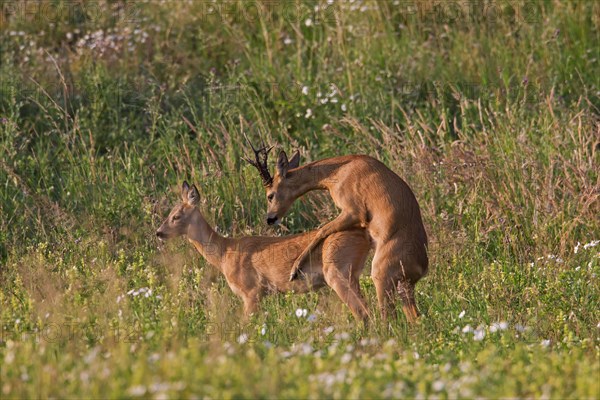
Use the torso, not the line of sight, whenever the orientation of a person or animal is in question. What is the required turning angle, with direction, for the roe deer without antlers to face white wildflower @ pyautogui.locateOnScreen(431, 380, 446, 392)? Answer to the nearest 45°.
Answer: approximately 90° to its left

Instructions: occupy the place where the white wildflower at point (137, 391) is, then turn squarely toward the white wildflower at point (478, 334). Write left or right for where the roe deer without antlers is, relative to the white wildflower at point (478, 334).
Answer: left

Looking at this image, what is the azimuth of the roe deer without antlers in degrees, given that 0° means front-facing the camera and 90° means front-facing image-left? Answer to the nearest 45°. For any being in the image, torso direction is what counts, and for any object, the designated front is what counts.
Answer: approximately 90°

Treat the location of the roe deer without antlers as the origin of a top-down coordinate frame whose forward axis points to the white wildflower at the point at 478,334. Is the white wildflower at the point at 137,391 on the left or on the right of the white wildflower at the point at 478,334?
right

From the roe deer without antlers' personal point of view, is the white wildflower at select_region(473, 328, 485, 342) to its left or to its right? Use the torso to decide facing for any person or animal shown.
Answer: on its left

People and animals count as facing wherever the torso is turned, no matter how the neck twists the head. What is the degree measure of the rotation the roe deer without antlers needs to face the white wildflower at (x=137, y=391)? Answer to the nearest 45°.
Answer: approximately 90° to its left
